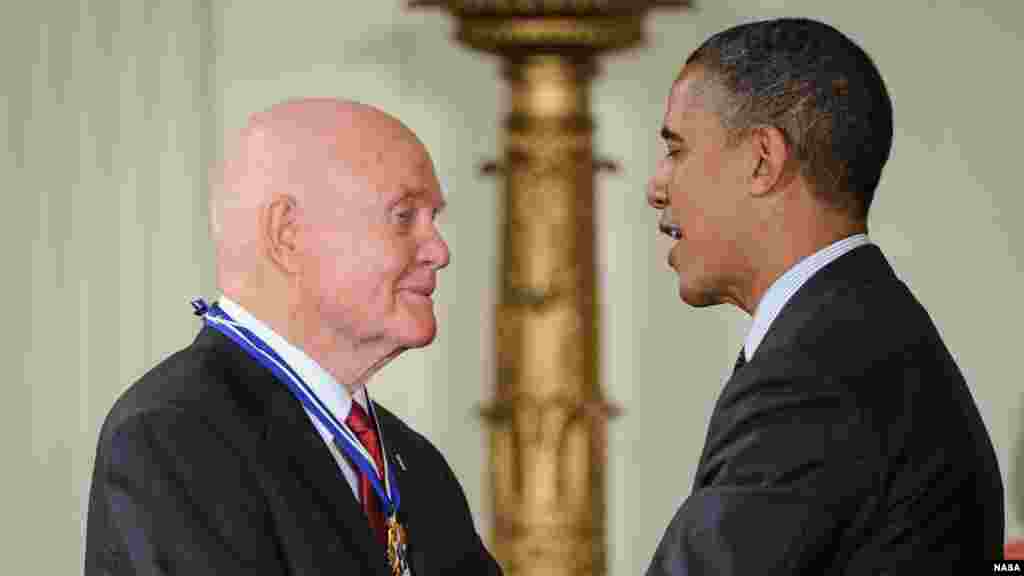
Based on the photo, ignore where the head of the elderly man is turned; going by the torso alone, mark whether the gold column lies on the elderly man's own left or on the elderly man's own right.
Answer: on the elderly man's own left

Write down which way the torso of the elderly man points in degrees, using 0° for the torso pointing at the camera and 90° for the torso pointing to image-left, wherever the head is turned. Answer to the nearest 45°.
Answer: approximately 315°

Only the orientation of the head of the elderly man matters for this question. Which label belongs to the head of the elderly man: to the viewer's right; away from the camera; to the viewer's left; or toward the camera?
to the viewer's right
